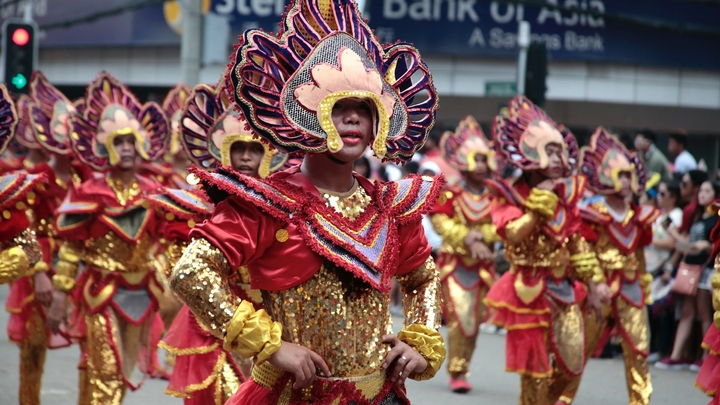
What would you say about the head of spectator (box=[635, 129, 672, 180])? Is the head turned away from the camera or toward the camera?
toward the camera

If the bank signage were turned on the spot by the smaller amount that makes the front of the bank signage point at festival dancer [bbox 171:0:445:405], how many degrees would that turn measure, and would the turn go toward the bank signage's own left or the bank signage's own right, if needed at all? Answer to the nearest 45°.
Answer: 0° — it already faces them

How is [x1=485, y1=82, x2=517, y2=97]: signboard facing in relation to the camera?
toward the camera

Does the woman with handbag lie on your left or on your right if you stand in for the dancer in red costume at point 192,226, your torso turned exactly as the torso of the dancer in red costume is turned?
on your left

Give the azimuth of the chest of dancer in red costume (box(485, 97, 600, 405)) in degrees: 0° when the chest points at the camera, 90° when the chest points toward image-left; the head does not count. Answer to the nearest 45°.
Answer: approximately 315°

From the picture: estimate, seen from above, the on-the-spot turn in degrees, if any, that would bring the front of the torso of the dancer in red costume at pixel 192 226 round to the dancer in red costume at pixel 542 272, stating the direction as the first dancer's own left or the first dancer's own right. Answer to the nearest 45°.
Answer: approximately 90° to the first dancer's own left

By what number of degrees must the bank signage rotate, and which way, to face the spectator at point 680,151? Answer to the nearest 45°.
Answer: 0° — it already faces them

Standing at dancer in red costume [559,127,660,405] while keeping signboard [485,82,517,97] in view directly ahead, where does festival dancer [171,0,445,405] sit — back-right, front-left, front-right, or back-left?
back-left

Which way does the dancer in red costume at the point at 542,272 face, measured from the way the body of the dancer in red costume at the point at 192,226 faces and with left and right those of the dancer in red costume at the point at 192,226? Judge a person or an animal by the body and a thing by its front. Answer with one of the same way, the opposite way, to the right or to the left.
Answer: the same way

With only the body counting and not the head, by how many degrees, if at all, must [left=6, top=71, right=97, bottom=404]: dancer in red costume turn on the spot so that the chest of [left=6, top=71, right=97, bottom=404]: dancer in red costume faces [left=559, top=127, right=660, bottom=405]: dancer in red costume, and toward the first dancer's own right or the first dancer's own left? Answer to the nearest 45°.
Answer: approximately 45° to the first dancer's own left

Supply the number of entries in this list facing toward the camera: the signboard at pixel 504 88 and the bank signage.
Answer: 2

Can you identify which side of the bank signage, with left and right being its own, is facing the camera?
front

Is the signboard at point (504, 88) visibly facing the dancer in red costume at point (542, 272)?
yes
